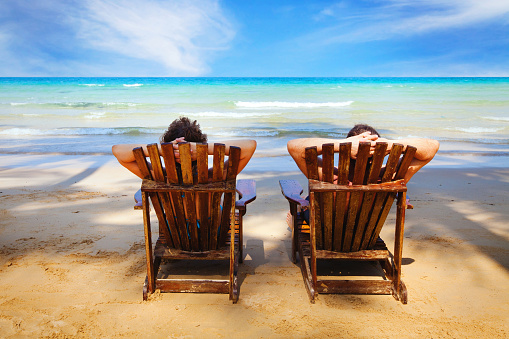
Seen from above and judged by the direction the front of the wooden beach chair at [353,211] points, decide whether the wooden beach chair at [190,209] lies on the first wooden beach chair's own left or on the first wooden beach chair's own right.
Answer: on the first wooden beach chair's own left

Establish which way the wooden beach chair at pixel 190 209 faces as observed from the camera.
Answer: facing away from the viewer

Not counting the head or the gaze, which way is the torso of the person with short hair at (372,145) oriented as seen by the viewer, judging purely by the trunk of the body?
away from the camera

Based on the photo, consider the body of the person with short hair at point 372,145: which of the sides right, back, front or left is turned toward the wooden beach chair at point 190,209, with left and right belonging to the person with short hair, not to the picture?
left

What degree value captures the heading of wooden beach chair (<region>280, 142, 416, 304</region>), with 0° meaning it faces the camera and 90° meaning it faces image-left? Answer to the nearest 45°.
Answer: approximately 180°

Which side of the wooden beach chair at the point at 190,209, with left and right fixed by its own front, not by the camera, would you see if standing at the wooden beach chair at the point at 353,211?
right

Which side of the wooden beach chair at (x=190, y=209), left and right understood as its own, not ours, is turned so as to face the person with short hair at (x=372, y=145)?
right

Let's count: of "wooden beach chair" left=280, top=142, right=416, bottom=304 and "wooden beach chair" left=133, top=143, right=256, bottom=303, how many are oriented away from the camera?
2
